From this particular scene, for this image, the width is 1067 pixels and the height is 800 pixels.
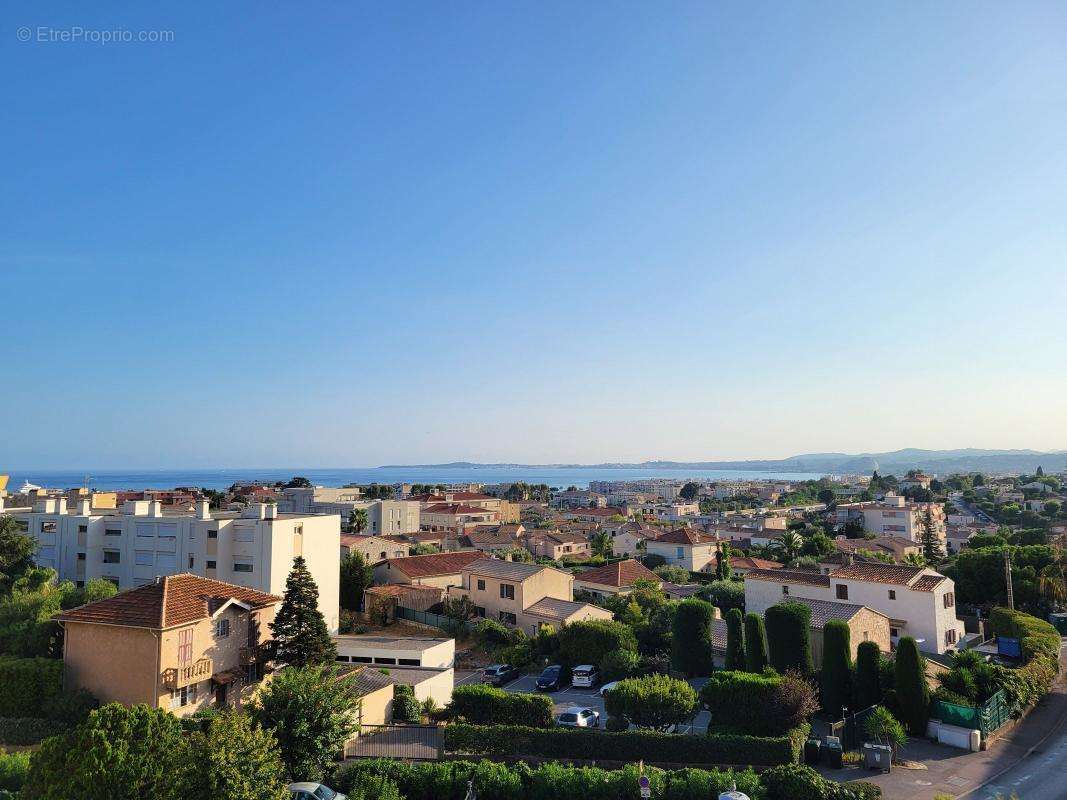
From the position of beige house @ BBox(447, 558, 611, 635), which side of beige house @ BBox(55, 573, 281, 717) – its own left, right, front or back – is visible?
left

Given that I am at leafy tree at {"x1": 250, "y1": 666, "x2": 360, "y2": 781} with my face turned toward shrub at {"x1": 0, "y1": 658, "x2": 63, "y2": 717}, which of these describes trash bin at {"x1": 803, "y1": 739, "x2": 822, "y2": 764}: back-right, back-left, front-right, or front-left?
back-right

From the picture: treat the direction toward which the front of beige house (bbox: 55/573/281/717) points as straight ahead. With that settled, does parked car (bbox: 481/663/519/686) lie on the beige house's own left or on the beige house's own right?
on the beige house's own left

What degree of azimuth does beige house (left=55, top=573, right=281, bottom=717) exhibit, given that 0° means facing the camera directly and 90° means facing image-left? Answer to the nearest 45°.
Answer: approximately 315°

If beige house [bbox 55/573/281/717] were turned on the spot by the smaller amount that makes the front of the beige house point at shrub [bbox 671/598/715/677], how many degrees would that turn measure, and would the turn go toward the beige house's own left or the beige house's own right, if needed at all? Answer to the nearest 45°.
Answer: approximately 45° to the beige house's own left
